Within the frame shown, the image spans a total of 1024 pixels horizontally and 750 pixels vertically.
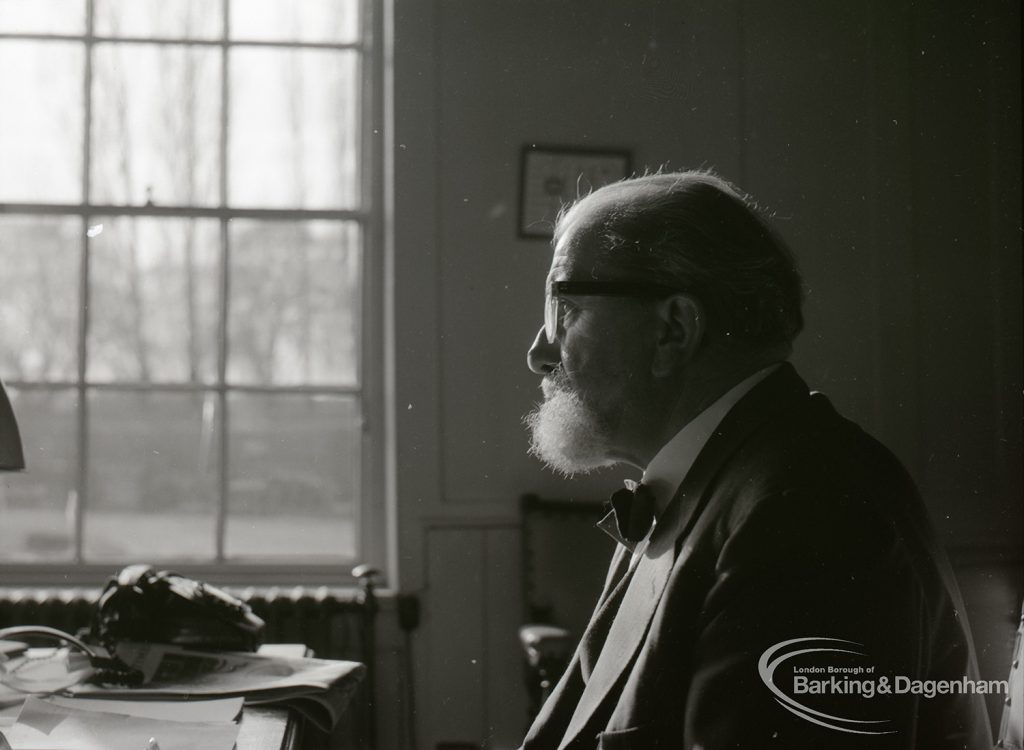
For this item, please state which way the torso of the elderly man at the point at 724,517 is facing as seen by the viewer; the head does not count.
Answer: to the viewer's left

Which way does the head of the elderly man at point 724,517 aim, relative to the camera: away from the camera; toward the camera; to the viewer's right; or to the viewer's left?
to the viewer's left
